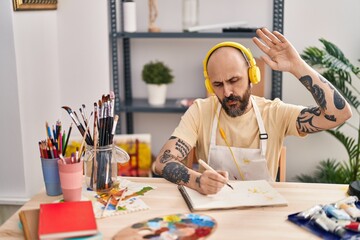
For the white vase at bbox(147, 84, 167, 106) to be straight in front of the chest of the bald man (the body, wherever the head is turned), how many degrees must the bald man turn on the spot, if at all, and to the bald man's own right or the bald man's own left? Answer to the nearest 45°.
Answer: approximately 135° to the bald man's own right

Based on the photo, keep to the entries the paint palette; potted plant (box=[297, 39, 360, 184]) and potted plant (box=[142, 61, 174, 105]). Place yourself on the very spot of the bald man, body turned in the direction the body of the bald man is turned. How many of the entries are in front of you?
1

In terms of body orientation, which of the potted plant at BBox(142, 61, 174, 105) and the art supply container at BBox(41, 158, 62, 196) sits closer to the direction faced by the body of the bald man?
the art supply container

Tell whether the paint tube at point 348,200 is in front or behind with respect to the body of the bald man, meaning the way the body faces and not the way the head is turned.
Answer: in front

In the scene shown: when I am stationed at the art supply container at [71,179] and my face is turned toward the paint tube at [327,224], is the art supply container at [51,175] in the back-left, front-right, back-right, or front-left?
back-left

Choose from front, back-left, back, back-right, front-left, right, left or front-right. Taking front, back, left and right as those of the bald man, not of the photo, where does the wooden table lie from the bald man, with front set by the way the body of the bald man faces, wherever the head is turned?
front

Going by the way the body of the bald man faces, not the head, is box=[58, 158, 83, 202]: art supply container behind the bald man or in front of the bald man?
in front

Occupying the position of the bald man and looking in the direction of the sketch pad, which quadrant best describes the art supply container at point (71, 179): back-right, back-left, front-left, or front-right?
front-right

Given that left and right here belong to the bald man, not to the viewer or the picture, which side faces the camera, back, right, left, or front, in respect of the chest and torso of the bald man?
front

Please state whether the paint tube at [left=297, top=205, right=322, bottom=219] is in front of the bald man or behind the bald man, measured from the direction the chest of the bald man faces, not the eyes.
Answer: in front

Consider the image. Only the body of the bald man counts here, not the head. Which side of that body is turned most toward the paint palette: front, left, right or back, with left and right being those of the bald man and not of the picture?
front

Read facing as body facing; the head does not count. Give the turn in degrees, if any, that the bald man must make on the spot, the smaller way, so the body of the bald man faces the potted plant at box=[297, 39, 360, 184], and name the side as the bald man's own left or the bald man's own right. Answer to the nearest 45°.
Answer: approximately 135° to the bald man's own left
